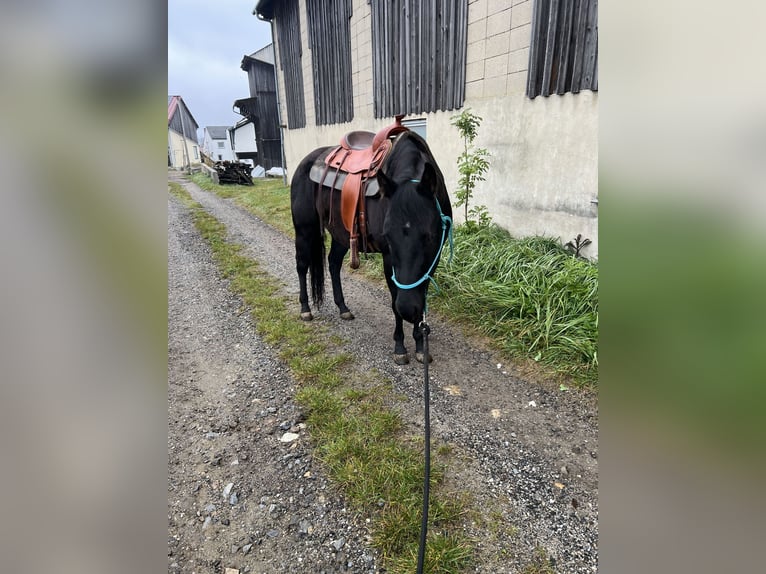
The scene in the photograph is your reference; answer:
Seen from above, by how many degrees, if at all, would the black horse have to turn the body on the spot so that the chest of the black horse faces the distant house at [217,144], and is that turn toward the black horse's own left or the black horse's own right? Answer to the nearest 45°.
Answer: approximately 135° to the black horse's own left

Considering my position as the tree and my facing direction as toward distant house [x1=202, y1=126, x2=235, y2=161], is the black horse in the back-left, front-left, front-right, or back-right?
back-left

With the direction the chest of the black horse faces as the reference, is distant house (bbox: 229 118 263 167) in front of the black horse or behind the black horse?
behind

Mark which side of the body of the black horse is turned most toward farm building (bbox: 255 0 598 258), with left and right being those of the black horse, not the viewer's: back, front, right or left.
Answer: left

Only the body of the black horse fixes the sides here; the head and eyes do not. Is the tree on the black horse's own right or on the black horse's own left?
on the black horse's own left

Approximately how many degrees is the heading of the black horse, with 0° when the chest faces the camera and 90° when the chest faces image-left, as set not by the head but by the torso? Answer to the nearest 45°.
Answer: approximately 315°

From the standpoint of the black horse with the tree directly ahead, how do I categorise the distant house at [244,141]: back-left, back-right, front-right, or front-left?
front-left

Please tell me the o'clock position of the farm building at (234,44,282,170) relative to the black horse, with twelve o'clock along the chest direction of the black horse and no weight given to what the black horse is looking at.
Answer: The farm building is roughly at 7 o'clock from the black horse.
